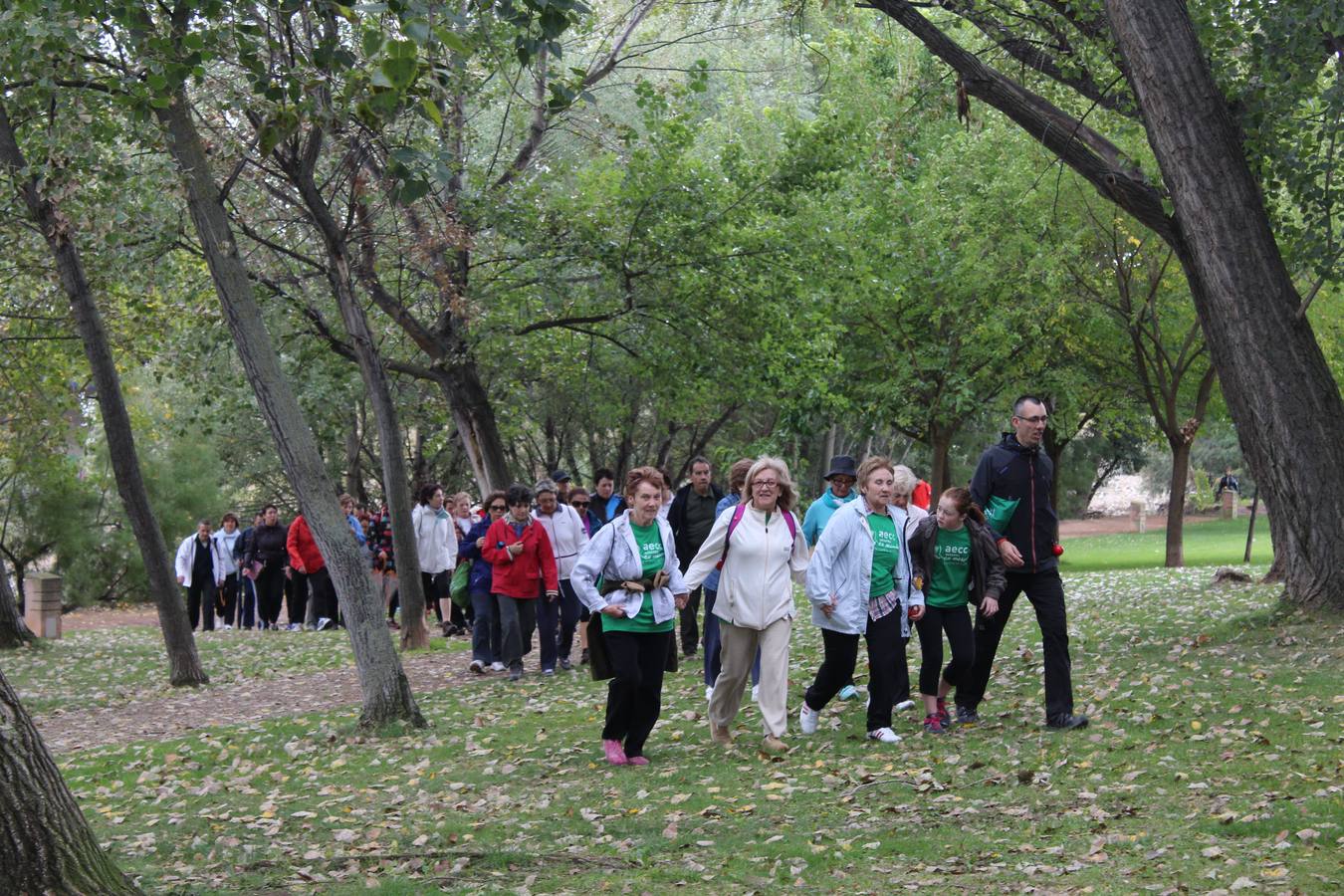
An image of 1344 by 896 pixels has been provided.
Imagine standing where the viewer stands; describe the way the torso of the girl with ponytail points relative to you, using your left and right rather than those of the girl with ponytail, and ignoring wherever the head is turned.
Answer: facing the viewer

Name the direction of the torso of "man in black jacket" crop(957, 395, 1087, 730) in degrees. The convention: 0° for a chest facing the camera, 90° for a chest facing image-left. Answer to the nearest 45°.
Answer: approximately 315°

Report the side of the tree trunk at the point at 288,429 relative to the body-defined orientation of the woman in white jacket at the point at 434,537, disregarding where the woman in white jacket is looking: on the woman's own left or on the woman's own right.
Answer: on the woman's own right

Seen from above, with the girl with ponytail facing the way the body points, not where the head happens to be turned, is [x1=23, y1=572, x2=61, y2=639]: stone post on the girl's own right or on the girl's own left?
on the girl's own right

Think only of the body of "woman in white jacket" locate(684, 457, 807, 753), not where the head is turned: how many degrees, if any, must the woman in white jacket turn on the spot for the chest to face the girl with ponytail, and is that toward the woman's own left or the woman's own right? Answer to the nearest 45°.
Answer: approximately 90° to the woman's own left

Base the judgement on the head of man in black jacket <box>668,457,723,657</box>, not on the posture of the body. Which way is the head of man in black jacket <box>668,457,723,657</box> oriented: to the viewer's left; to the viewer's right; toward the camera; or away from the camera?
toward the camera

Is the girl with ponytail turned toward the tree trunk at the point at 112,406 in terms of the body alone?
no

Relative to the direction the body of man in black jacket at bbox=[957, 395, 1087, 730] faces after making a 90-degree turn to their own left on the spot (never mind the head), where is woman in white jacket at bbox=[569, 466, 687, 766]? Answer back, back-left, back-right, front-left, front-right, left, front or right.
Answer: back-left

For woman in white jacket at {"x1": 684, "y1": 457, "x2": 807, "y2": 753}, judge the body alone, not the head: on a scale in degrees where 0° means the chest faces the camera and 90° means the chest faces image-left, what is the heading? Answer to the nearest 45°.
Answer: approximately 0°

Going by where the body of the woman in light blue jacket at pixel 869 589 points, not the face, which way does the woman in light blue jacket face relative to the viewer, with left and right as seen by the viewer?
facing the viewer and to the right of the viewer

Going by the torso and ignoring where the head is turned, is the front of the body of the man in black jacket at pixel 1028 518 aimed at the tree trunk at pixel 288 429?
no

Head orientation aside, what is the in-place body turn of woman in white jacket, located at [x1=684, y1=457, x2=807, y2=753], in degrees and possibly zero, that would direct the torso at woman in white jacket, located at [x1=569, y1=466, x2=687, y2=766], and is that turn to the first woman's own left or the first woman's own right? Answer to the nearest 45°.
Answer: approximately 90° to the first woman's own right

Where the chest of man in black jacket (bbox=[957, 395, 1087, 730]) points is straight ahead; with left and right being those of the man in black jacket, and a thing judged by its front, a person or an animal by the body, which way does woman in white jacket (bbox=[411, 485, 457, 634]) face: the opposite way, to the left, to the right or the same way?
the same way

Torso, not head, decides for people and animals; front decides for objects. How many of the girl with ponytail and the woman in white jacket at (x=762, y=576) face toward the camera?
2

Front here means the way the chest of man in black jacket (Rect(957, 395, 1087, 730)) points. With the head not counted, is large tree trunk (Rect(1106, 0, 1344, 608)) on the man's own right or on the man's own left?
on the man's own left

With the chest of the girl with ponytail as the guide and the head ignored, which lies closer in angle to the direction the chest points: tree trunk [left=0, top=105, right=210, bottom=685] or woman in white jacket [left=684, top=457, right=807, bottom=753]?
the woman in white jacket

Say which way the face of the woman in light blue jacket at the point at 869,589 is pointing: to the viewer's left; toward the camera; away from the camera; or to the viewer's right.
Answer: toward the camera

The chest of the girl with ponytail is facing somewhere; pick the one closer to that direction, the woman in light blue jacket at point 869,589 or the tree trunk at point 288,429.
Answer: the woman in light blue jacket
